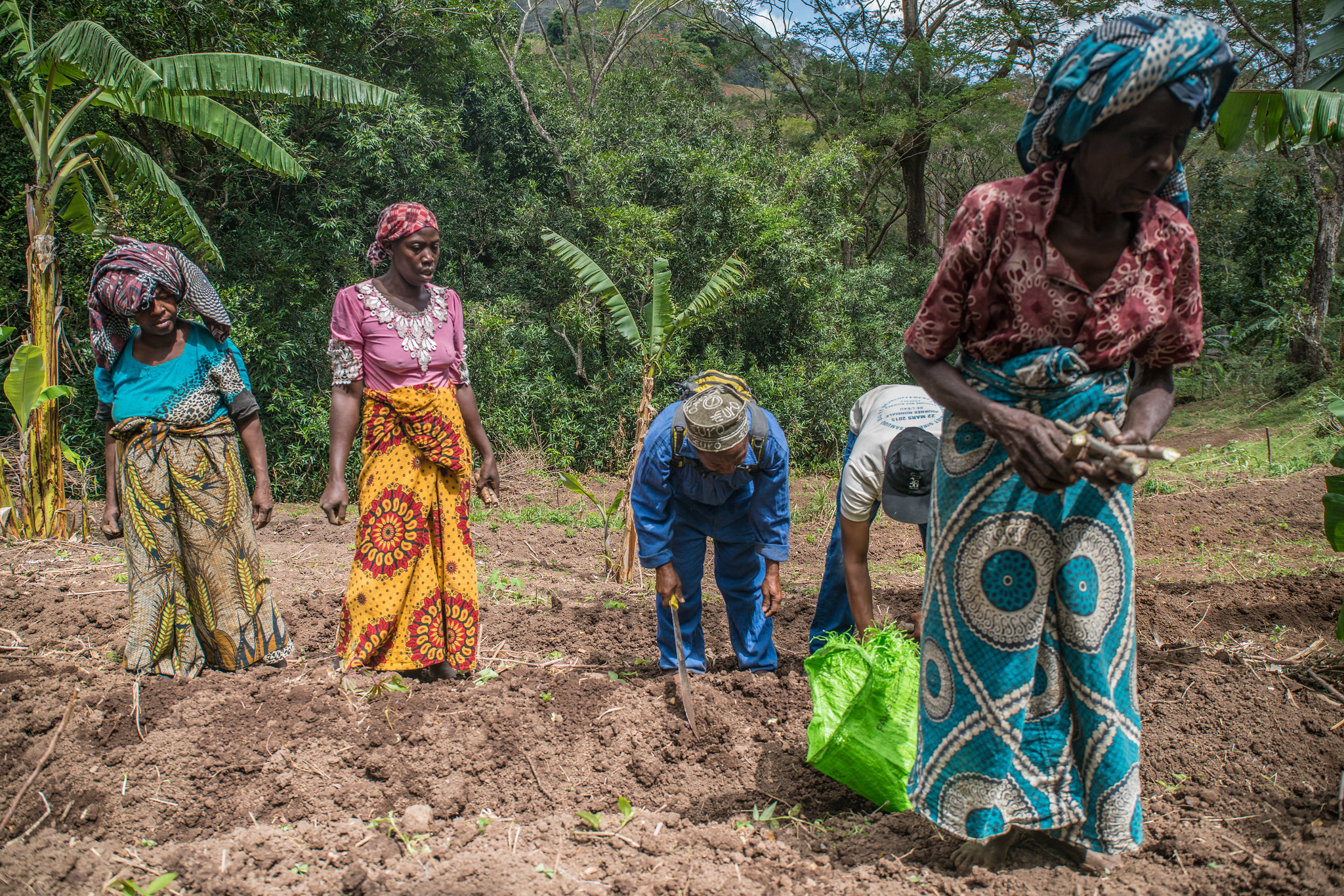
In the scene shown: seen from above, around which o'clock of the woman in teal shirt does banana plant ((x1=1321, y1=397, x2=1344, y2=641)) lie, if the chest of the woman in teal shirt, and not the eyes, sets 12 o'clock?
The banana plant is roughly at 10 o'clock from the woman in teal shirt.

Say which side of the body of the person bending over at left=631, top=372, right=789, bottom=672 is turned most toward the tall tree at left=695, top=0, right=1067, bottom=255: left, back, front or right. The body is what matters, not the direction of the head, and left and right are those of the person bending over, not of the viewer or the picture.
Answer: back

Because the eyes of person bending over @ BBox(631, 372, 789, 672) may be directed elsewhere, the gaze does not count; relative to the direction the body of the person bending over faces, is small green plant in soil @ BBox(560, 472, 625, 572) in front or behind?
behind

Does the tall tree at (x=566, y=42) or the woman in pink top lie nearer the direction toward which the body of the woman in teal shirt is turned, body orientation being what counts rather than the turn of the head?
the woman in pink top

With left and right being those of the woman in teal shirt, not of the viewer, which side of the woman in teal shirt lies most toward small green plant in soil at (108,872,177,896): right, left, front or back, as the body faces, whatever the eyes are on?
front

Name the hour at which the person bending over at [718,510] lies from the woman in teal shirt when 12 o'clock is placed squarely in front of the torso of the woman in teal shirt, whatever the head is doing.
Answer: The person bending over is roughly at 10 o'clock from the woman in teal shirt.

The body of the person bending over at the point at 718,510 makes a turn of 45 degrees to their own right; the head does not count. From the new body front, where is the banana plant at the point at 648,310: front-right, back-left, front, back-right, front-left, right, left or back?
back-right

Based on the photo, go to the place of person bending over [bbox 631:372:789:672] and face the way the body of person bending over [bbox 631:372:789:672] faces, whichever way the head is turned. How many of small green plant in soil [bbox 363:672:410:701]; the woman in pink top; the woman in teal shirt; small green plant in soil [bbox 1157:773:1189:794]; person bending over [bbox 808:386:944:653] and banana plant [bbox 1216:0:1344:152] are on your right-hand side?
3

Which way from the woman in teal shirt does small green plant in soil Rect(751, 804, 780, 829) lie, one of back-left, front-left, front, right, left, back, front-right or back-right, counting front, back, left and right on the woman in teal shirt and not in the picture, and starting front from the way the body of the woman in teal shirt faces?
front-left

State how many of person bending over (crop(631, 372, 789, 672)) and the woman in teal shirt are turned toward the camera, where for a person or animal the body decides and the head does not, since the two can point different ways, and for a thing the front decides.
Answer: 2

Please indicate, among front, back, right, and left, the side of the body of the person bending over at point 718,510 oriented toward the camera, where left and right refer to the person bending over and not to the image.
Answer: front

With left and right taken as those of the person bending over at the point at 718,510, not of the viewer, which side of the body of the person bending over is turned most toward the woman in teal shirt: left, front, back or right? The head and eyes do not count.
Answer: right

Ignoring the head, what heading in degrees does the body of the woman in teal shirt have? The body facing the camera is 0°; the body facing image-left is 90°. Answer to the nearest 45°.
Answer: approximately 0°
